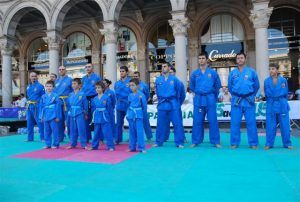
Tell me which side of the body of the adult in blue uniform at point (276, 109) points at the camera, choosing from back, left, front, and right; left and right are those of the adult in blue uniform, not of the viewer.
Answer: front

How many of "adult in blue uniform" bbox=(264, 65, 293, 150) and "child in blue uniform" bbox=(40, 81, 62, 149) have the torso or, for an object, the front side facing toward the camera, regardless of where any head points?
2

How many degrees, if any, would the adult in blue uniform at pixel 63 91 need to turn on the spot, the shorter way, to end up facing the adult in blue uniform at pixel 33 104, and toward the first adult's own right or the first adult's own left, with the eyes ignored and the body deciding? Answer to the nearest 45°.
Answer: approximately 135° to the first adult's own right

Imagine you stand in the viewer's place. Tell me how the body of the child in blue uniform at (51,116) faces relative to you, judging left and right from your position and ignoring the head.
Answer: facing the viewer

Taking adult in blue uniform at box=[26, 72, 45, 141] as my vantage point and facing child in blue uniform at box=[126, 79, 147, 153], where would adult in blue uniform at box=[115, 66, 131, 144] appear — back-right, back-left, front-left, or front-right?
front-left

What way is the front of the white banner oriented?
toward the camera

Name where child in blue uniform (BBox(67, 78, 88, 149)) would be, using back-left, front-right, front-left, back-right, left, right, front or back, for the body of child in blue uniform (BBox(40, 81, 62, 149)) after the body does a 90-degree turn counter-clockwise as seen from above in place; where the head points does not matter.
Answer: front-right

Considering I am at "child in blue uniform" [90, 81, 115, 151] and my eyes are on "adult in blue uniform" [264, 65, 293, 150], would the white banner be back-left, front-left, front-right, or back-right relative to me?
front-left

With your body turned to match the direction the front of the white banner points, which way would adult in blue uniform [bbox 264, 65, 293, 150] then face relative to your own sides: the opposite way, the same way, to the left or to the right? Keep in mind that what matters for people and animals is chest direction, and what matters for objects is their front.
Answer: the same way

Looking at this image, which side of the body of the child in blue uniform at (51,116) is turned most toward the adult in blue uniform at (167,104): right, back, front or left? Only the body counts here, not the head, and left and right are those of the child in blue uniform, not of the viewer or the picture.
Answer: left

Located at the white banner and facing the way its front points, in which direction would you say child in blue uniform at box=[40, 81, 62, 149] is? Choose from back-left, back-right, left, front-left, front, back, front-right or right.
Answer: front-right

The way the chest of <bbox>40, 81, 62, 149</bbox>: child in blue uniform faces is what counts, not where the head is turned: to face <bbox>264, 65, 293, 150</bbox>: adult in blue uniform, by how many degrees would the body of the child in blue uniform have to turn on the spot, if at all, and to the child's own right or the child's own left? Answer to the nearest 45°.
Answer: approximately 45° to the child's own left

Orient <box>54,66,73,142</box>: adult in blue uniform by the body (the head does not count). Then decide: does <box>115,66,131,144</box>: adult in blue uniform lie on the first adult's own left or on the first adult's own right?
on the first adult's own left

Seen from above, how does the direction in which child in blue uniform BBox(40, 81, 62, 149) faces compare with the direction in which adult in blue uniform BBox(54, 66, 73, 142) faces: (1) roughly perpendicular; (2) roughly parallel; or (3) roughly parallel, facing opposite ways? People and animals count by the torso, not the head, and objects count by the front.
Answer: roughly parallel
